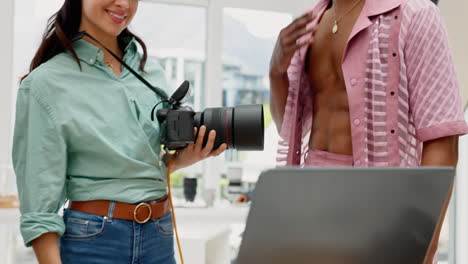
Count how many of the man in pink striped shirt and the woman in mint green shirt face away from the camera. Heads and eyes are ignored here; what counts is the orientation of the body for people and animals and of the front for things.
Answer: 0

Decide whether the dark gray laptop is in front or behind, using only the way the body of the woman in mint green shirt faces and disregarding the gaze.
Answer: in front

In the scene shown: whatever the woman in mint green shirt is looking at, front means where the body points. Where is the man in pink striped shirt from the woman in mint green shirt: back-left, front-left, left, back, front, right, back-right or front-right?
front-left

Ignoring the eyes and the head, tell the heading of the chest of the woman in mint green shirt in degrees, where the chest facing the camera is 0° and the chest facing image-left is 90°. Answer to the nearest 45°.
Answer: approximately 315°
